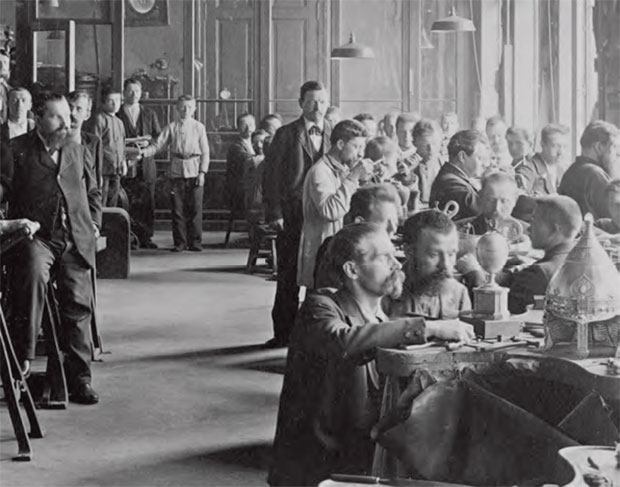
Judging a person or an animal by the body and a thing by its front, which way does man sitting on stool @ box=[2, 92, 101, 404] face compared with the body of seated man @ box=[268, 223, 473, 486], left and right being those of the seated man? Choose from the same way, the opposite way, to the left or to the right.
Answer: to the right

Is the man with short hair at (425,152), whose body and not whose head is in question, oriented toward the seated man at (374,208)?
yes

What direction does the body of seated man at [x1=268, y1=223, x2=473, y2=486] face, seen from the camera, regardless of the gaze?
to the viewer's right

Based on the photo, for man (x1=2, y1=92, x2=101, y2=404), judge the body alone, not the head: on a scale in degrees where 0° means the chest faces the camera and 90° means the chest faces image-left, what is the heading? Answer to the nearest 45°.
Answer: approximately 0°

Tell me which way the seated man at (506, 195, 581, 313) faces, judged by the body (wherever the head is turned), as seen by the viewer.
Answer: to the viewer's left

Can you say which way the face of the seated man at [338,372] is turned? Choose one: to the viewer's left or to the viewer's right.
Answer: to the viewer's right

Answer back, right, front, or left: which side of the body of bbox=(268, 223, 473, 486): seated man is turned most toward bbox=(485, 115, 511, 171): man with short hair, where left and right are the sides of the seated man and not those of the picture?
left

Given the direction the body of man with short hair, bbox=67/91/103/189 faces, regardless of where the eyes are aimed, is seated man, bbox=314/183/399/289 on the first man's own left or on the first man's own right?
on the first man's own left
